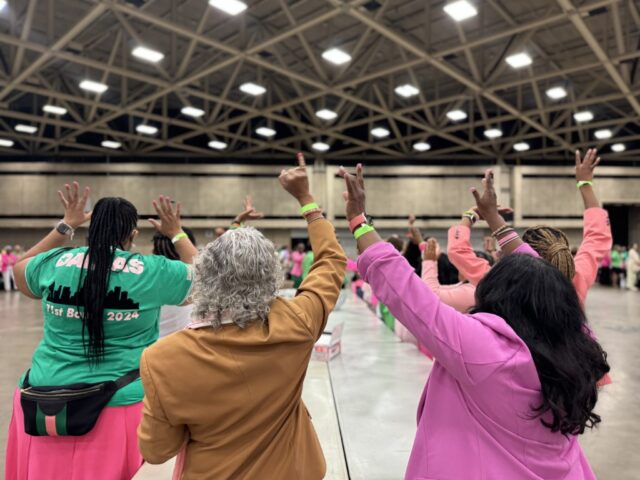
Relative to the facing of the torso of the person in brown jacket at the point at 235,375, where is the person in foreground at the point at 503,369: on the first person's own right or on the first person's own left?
on the first person's own right

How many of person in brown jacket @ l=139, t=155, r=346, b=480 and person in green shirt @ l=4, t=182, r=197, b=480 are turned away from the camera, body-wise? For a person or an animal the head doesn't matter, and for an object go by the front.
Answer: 2

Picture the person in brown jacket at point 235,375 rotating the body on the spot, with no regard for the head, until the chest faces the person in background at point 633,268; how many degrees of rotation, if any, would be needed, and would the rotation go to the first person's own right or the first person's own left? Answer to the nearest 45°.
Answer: approximately 45° to the first person's own right

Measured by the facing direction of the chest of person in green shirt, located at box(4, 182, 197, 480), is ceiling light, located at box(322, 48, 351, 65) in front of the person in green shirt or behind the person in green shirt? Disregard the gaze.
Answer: in front

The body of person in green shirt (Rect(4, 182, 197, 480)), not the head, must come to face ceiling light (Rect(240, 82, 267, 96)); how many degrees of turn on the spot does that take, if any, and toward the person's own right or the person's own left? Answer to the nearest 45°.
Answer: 0° — they already face it

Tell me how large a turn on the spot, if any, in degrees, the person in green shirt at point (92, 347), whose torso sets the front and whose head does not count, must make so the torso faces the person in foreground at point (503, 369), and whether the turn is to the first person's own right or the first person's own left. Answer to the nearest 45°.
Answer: approximately 135° to the first person's own right

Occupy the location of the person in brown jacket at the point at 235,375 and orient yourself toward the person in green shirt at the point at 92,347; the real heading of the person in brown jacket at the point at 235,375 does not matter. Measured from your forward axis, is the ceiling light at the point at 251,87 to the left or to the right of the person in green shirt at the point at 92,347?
right

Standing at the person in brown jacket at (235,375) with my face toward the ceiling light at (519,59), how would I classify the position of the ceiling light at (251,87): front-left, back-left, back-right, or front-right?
front-left

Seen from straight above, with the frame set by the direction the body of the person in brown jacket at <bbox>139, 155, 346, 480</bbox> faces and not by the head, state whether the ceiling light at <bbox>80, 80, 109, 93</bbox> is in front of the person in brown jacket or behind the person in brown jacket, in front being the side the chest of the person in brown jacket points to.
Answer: in front

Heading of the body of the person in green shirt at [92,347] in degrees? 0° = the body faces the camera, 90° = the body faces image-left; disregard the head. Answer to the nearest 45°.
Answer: approximately 180°

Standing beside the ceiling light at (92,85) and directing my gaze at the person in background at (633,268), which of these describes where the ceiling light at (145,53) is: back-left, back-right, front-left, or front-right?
front-right

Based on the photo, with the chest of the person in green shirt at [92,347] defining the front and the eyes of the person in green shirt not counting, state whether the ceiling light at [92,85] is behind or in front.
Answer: in front

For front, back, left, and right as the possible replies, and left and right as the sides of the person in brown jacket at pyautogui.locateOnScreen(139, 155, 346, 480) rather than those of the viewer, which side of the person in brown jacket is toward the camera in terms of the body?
back

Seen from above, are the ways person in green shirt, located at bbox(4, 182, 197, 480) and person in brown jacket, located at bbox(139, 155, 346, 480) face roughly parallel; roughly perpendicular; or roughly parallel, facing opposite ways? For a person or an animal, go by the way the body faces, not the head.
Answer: roughly parallel

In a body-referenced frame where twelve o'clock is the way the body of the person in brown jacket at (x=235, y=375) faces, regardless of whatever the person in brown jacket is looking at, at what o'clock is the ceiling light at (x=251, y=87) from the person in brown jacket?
The ceiling light is roughly at 12 o'clock from the person in brown jacket.

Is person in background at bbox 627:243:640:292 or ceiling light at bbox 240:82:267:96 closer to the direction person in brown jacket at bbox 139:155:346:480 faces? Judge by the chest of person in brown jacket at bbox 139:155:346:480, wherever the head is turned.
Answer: the ceiling light

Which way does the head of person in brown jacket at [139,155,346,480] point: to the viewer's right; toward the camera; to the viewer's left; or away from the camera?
away from the camera
